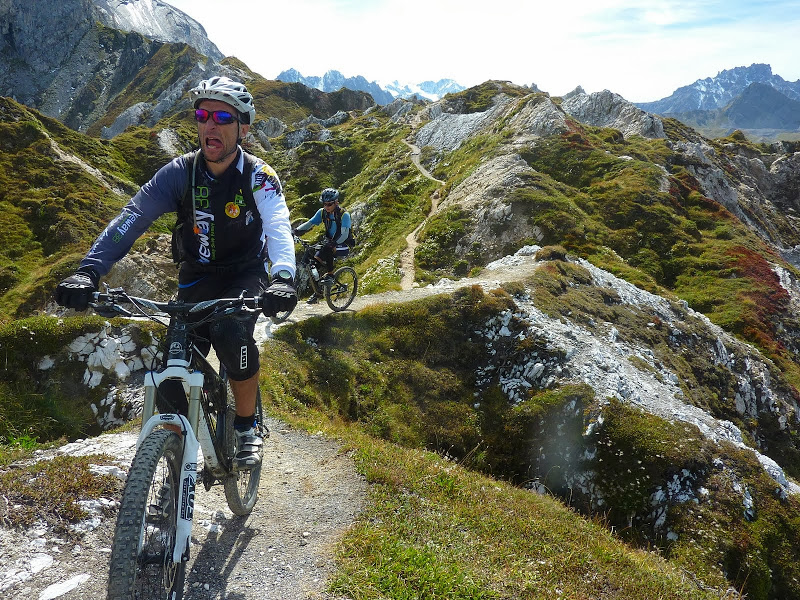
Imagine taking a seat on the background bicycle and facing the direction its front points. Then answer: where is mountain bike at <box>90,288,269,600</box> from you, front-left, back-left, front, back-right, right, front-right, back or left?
front-left

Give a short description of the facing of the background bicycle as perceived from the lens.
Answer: facing the viewer and to the left of the viewer

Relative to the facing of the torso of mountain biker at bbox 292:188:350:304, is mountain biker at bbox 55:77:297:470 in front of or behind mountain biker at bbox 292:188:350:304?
in front

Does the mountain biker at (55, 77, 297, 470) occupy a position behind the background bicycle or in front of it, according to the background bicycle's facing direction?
in front

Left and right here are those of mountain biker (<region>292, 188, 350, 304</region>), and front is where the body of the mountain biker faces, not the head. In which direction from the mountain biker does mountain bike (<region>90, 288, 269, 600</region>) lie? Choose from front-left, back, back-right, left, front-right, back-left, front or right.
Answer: front-left

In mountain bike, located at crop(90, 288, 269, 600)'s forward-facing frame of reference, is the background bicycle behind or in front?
behind
